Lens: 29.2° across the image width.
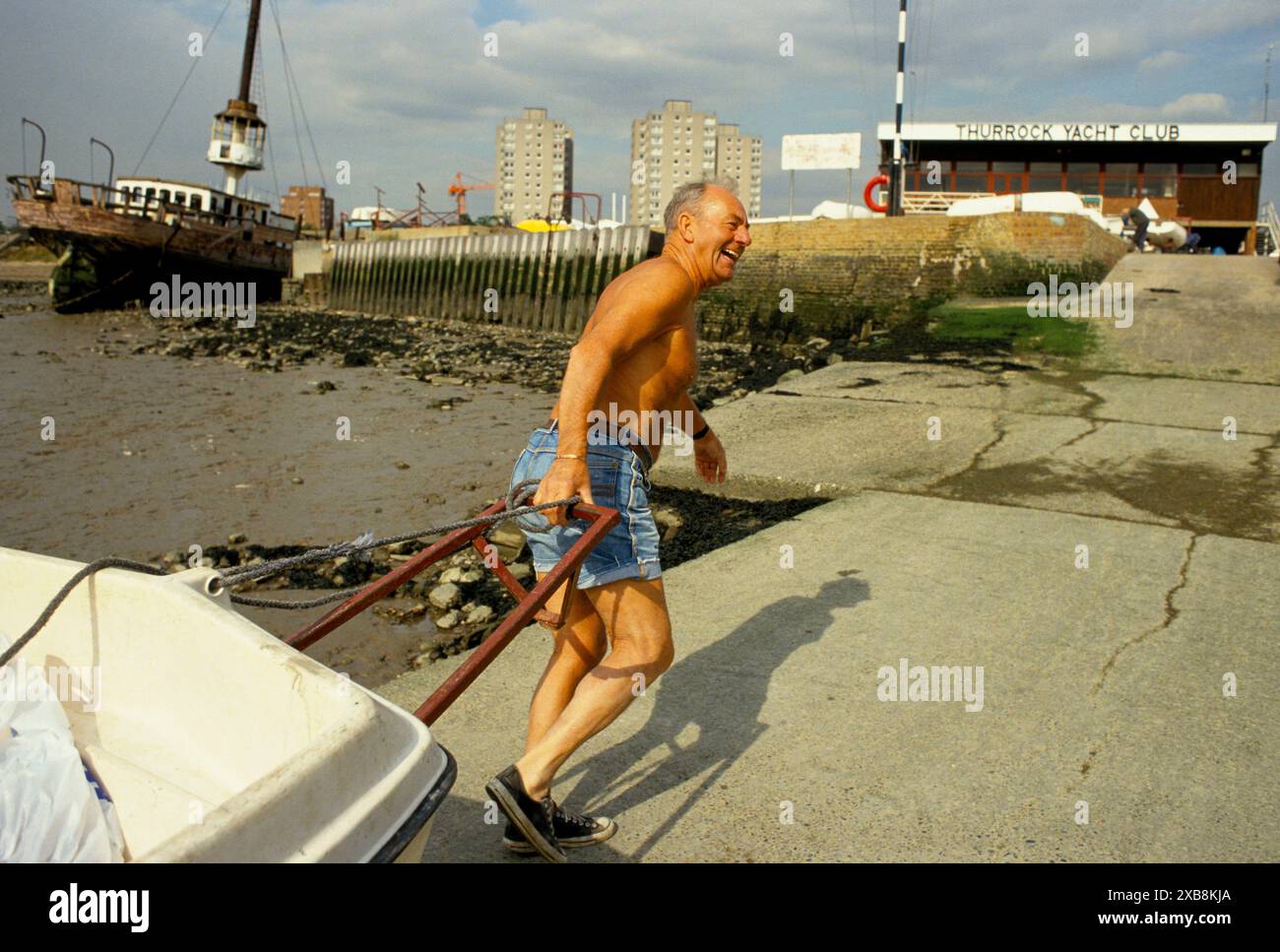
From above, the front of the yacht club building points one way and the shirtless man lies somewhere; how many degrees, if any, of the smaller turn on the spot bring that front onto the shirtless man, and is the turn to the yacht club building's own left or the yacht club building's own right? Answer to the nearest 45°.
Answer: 0° — it already faces them

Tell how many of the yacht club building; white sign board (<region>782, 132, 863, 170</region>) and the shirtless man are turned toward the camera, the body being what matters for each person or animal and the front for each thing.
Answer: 2

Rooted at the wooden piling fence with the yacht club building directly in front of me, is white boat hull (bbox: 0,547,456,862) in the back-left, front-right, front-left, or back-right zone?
back-right

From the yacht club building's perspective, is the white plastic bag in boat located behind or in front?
in front

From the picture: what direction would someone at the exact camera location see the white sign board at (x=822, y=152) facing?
facing the viewer

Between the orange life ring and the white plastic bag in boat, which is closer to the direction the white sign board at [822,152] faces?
the white plastic bag in boat

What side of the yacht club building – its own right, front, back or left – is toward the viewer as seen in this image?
front

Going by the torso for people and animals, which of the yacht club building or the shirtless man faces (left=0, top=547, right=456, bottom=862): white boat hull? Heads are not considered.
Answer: the yacht club building

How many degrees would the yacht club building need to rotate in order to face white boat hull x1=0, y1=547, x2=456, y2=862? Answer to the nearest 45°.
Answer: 0° — it already faces it

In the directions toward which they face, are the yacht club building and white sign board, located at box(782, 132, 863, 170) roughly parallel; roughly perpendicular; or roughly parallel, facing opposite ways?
roughly parallel

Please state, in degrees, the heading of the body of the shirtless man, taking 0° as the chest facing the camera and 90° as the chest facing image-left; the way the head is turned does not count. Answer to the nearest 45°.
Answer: approximately 270°

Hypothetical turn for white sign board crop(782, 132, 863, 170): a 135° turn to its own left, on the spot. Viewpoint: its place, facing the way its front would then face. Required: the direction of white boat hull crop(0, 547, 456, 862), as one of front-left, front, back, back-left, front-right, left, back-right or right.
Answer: back-right

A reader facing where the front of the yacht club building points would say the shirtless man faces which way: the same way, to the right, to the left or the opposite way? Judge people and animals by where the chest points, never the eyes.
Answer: to the left
